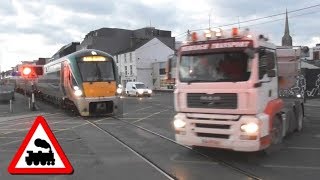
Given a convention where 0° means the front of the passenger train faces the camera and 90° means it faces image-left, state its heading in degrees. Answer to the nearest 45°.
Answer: approximately 315°

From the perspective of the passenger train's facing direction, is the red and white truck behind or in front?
in front
